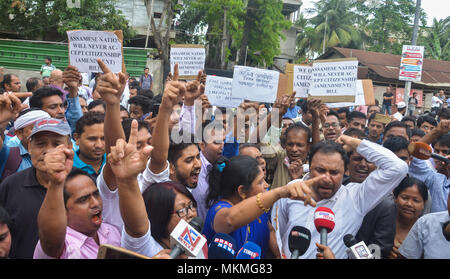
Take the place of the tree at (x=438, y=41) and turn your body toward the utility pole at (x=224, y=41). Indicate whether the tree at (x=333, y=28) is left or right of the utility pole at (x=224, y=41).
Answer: right

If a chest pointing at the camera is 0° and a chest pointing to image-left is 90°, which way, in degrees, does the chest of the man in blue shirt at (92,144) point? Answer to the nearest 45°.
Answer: approximately 315°

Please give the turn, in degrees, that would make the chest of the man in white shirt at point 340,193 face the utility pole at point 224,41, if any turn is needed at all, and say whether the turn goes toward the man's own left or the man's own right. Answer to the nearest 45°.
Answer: approximately 180°

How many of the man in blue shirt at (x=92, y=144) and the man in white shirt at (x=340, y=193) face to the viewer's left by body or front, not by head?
0

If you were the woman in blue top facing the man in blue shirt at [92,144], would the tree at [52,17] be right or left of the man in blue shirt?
right

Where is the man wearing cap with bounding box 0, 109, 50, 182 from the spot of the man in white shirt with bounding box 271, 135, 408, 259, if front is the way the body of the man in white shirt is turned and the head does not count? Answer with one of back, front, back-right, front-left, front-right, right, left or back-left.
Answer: right
